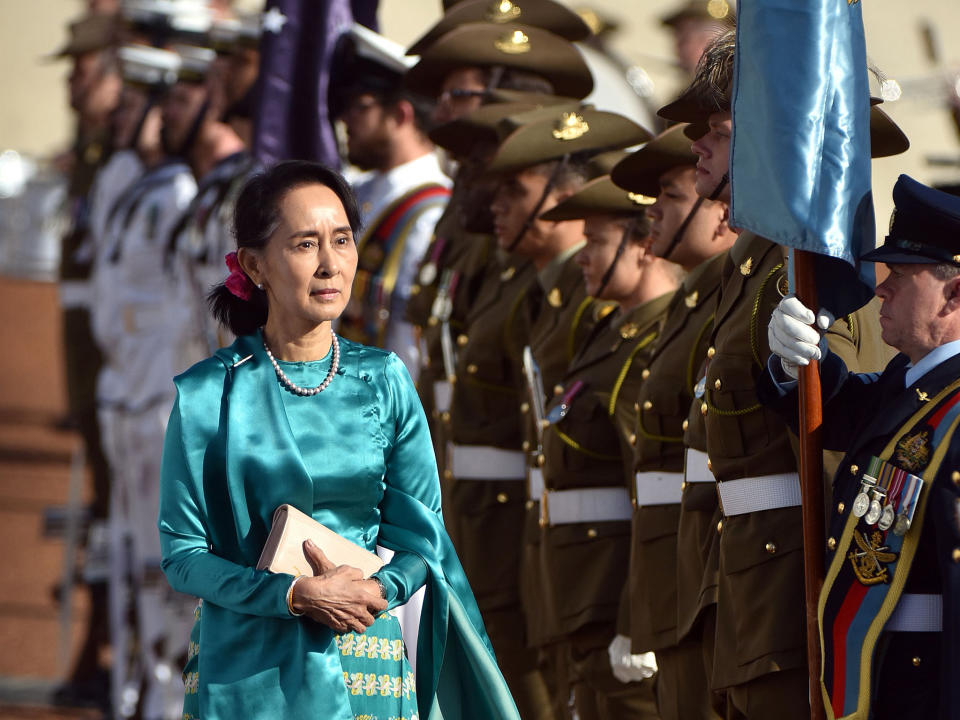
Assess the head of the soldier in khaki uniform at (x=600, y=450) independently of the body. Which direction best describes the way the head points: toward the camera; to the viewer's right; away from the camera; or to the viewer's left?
to the viewer's left

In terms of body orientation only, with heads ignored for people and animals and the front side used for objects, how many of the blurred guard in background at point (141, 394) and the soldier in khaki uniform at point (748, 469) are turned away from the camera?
0

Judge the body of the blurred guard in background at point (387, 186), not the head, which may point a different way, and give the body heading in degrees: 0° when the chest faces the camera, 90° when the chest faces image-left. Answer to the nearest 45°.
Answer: approximately 45°

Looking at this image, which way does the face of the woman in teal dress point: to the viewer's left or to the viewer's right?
to the viewer's right

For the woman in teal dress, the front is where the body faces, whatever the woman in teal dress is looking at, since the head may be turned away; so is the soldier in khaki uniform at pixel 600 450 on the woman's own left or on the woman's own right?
on the woman's own left

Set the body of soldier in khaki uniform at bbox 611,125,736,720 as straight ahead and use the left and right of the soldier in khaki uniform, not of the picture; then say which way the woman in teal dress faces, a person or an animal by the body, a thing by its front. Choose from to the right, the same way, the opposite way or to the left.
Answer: to the left

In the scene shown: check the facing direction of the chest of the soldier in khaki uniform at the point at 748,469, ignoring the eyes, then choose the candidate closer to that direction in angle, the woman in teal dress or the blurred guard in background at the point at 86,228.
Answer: the woman in teal dress

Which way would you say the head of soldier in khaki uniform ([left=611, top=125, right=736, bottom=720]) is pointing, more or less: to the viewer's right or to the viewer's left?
to the viewer's left

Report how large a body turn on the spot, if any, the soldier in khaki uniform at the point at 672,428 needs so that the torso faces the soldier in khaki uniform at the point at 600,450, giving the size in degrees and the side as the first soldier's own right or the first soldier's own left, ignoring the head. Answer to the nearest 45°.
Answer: approximately 90° to the first soldier's own right
